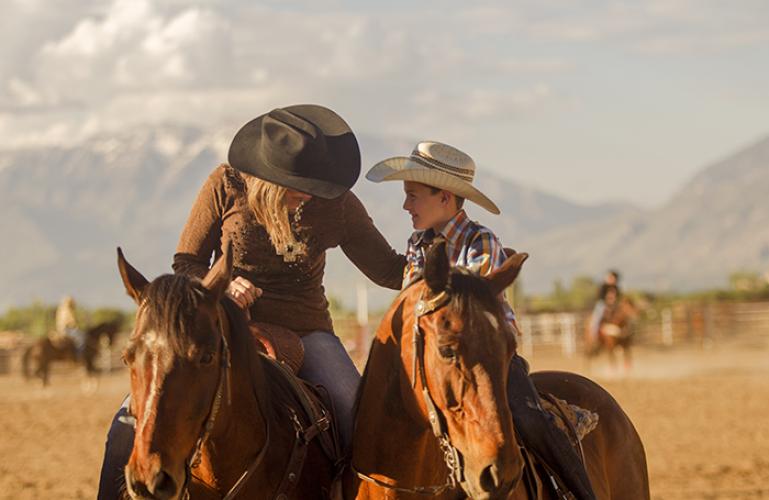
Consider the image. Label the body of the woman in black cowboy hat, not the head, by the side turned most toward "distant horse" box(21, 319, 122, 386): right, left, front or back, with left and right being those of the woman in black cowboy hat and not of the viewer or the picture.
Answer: back

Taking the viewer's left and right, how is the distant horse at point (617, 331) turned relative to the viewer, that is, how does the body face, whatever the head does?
facing the viewer and to the right of the viewer

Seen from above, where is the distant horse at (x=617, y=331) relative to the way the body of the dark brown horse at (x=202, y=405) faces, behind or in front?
behind

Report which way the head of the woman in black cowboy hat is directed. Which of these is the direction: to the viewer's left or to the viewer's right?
to the viewer's right

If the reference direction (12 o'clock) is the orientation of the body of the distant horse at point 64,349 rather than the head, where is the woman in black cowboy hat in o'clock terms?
The woman in black cowboy hat is roughly at 3 o'clock from the distant horse.

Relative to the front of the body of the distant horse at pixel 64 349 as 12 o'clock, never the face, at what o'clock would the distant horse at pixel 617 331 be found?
the distant horse at pixel 617 331 is roughly at 1 o'clock from the distant horse at pixel 64 349.

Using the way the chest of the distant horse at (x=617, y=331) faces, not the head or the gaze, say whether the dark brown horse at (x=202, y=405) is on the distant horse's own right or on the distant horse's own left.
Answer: on the distant horse's own right

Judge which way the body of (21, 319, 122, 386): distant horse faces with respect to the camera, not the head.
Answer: to the viewer's right
